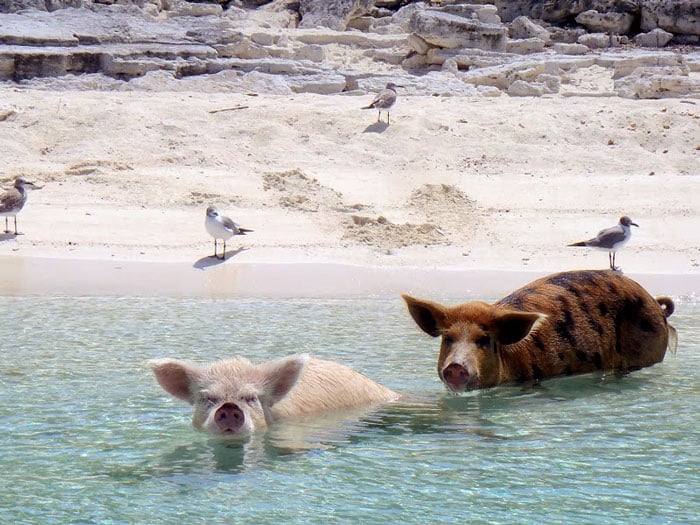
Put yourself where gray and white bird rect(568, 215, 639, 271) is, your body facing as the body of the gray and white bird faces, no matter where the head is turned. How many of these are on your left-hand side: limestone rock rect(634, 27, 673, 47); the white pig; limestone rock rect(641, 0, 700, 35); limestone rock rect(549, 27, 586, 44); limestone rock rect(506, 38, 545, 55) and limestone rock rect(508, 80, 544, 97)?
5

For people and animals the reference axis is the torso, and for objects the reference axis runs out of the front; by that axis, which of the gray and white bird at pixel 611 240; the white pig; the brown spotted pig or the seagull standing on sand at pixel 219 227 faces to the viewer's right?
the gray and white bird

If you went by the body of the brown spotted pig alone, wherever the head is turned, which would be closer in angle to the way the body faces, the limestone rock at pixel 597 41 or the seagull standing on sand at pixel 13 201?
the seagull standing on sand

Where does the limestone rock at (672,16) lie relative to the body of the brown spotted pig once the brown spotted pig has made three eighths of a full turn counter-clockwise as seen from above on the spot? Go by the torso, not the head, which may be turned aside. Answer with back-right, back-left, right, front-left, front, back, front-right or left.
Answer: left

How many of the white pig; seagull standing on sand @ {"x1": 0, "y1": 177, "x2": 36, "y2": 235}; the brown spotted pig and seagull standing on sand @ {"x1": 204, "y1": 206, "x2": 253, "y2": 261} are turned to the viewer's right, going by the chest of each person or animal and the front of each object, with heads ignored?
1

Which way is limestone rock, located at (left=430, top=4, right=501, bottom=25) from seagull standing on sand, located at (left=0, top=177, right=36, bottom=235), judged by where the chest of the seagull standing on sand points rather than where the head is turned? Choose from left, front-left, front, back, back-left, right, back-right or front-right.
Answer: front-left

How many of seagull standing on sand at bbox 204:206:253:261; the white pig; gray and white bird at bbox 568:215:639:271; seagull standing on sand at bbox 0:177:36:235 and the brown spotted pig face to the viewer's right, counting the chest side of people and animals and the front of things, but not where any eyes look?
2

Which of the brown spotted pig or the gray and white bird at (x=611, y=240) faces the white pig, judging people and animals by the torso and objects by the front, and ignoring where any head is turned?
the brown spotted pig

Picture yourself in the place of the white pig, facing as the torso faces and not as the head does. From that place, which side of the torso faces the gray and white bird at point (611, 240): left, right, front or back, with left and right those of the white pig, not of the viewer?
back

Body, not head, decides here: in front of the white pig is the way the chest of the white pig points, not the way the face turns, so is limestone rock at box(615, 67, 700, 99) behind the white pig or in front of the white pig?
behind

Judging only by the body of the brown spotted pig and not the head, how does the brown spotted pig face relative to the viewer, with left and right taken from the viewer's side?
facing the viewer and to the left of the viewer

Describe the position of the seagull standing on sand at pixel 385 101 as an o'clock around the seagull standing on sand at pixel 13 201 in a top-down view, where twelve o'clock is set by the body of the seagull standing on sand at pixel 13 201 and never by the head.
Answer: the seagull standing on sand at pixel 385 101 is roughly at 11 o'clock from the seagull standing on sand at pixel 13 201.

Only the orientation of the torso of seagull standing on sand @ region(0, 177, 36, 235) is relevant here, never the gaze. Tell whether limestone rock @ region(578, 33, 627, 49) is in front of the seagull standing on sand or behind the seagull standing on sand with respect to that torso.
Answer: in front

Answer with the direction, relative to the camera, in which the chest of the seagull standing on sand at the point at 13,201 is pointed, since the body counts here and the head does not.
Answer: to the viewer's right

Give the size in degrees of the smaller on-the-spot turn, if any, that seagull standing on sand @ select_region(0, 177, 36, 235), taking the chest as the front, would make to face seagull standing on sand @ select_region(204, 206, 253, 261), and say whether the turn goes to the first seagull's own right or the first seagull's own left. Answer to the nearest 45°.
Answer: approximately 45° to the first seagull's own right

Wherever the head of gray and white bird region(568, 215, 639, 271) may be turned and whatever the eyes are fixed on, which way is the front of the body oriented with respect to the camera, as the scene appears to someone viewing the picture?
to the viewer's right
